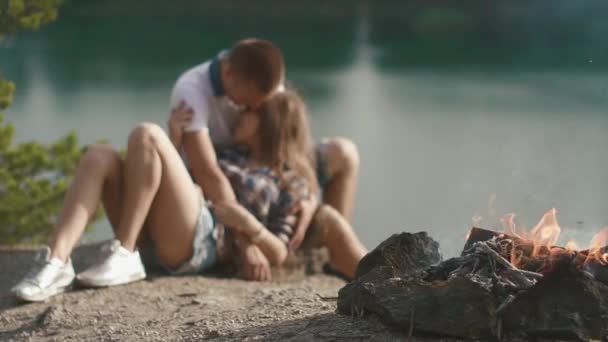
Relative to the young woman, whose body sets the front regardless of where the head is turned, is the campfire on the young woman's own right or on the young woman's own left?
on the young woman's own left

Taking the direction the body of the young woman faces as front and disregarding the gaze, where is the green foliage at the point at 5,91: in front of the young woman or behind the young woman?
in front

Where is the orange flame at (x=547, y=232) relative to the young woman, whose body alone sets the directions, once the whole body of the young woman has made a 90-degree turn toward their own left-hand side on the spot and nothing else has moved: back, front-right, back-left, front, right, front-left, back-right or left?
front-left

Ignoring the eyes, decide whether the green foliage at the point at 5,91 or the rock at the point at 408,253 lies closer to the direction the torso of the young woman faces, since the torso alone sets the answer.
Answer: the green foliage

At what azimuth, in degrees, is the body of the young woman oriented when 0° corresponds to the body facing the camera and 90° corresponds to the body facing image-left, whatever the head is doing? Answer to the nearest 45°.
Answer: approximately 90°

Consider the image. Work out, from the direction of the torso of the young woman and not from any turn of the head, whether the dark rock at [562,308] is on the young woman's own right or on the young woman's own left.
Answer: on the young woman's own left

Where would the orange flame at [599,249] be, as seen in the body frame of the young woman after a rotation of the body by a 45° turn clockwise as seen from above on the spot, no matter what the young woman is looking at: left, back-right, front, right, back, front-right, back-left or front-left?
back

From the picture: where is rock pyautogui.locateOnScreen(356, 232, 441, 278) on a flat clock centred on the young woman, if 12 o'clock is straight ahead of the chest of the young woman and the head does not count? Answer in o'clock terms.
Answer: The rock is roughly at 8 o'clock from the young woman.
